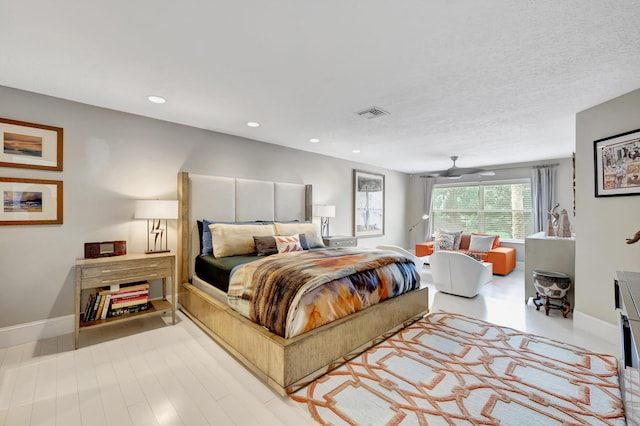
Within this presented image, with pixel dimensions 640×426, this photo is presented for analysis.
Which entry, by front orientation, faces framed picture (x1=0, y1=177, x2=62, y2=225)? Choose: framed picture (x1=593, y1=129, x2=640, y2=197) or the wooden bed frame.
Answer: framed picture (x1=593, y1=129, x2=640, y2=197)

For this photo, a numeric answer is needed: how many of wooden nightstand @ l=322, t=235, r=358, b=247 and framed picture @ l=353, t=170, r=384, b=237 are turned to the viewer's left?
0

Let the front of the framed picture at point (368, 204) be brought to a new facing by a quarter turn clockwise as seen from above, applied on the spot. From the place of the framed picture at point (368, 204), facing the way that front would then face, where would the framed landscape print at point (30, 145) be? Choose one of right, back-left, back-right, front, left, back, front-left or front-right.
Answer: front

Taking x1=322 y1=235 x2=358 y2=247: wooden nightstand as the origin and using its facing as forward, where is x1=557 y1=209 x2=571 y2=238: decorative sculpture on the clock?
The decorative sculpture is roughly at 11 o'clock from the wooden nightstand.

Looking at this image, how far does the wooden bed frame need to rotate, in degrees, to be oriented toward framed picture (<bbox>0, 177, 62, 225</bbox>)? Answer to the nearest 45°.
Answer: approximately 135° to its right

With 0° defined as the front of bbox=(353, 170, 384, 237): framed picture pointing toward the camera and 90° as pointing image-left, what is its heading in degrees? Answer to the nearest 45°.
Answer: approximately 315°

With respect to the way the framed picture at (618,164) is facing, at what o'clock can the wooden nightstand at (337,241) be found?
The wooden nightstand is roughly at 1 o'clock from the framed picture.

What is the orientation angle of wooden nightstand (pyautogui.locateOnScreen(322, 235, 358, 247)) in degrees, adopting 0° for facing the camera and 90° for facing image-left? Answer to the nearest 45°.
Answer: approximately 315°

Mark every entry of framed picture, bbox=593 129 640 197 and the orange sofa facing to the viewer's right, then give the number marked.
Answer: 0

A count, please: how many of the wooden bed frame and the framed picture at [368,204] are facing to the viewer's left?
0
